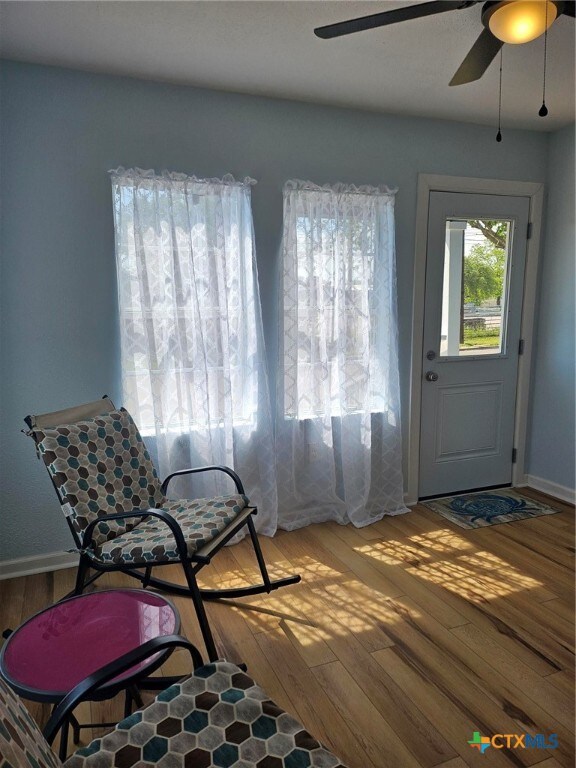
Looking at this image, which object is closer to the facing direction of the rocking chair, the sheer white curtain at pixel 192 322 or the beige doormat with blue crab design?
the beige doormat with blue crab design

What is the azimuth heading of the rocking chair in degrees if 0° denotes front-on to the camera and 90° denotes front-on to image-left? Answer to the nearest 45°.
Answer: approximately 315°

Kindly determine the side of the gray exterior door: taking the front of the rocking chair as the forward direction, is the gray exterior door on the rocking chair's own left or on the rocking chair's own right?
on the rocking chair's own left

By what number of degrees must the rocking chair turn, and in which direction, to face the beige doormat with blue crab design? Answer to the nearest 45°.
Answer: approximately 45° to its left

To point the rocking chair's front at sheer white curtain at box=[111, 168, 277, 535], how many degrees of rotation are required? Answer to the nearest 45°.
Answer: approximately 90° to its left

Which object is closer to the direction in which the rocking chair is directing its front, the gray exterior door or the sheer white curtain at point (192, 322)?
the gray exterior door

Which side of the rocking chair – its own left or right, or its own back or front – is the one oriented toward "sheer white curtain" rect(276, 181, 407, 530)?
left
